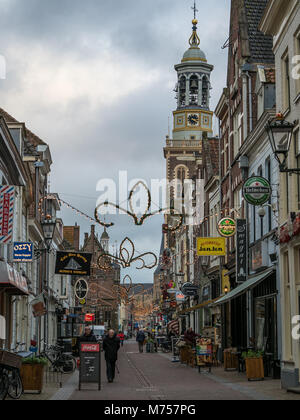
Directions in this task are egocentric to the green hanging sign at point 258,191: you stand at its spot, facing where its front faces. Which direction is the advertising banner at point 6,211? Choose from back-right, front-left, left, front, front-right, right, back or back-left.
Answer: right

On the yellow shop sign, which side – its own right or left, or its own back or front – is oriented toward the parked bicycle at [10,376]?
front

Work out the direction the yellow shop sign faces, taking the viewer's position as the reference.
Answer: facing the viewer

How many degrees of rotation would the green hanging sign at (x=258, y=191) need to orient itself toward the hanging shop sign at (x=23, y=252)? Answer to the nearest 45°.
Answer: approximately 135° to its right

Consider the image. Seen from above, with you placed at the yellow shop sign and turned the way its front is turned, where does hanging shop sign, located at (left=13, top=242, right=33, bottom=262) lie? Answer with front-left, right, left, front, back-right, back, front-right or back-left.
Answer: front-right

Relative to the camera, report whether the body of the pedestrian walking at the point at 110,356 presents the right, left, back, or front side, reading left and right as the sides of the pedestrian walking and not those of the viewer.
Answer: front

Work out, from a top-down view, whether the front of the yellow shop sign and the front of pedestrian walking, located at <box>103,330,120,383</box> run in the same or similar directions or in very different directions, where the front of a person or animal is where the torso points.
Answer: same or similar directions

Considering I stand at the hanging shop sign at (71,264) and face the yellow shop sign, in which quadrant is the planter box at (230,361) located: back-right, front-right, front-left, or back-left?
front-right

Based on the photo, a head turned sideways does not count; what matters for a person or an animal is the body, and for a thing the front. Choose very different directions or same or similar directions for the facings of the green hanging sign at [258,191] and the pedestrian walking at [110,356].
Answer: same or similar directions

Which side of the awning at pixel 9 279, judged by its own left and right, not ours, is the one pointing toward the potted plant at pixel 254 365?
front

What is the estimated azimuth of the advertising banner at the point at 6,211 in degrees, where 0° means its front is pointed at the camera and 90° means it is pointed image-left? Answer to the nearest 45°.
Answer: approximately 0°

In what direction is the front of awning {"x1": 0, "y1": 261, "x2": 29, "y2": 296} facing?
to the viewer's right

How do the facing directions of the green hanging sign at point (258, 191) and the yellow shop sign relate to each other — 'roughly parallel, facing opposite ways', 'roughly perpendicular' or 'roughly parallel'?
roughly parallel
